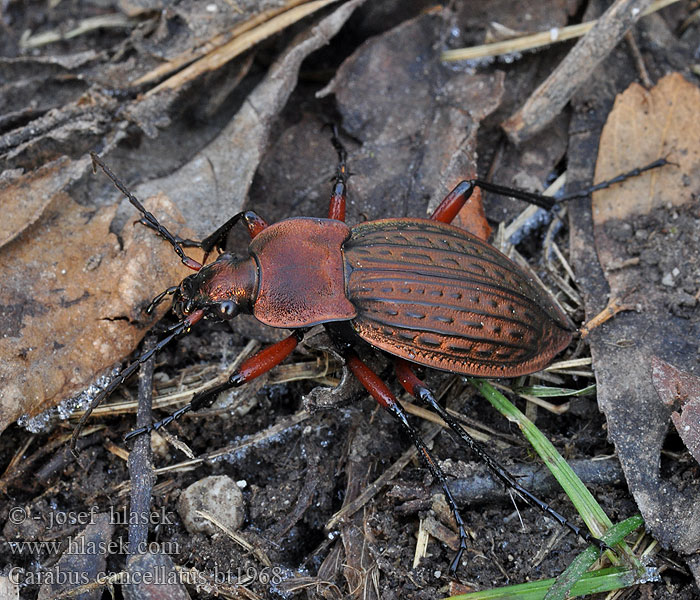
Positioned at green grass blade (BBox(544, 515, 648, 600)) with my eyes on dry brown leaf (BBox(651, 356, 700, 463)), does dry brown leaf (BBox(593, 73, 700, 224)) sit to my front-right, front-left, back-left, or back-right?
front-left

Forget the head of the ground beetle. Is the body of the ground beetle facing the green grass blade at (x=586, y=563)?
no

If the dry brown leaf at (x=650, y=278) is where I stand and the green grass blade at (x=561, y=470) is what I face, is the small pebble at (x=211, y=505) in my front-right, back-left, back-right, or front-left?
front-right

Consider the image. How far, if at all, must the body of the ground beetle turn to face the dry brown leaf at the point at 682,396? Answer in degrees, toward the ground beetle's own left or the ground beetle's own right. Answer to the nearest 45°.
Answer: approximately 135° to the ground beetle's own left

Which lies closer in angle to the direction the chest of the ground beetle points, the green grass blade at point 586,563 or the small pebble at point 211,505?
the small pebble

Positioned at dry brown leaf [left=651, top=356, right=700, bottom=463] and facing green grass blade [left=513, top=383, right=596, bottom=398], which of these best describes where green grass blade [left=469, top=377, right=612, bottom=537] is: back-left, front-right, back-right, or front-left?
front-left

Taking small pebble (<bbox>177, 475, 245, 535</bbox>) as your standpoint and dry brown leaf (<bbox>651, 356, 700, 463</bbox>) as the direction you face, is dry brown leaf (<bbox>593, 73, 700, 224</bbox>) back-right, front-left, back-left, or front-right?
front-left

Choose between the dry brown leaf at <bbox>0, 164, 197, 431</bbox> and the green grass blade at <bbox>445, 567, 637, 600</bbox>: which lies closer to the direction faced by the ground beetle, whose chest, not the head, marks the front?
the dry brown leaf

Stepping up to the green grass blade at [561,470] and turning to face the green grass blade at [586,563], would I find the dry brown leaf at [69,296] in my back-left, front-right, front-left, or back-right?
back-right

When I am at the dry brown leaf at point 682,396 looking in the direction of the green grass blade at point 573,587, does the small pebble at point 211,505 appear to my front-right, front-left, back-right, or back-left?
front-right

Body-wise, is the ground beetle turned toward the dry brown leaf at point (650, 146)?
no

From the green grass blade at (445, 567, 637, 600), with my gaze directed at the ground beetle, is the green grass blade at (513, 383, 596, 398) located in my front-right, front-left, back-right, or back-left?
front-right

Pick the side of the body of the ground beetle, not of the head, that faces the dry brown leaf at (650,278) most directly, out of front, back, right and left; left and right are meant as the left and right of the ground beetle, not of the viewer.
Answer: back

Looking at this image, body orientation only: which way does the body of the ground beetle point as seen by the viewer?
to the viewer's left

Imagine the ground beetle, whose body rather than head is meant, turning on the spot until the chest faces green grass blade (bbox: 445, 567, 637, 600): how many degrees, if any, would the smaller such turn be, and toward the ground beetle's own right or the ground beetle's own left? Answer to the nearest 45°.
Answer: approximately 90° to the ground beetle's own left
